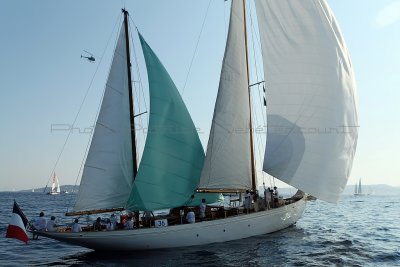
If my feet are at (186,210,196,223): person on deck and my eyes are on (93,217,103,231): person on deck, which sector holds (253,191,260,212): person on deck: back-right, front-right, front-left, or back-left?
back-right

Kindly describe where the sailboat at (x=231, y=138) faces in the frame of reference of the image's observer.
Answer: facing away from the viewer and to the right of the viewer

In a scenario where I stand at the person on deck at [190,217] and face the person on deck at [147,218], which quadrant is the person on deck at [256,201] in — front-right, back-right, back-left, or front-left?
back-right
